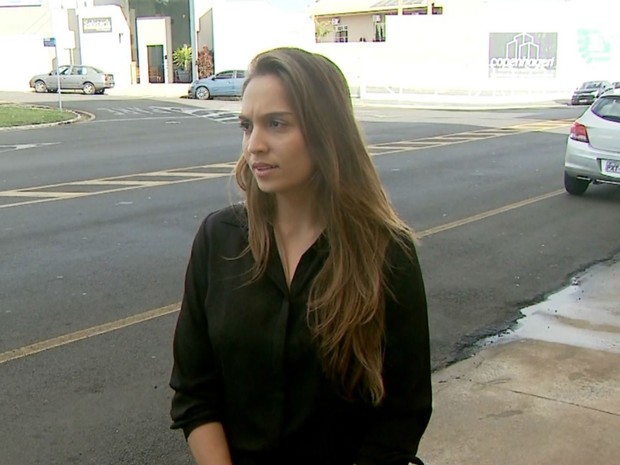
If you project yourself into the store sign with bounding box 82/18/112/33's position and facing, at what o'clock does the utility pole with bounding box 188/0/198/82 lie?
The utility pole is roughly at 10 o'clock from the store sign.

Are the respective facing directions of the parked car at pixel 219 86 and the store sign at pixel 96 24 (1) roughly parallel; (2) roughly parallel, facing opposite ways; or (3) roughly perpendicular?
roughly perpendicular

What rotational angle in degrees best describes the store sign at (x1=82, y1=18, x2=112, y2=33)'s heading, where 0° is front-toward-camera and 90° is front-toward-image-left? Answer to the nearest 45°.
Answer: approximately 0°

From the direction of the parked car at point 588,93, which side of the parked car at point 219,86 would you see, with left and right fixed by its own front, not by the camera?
back

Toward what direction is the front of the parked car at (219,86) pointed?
to the viewer's left

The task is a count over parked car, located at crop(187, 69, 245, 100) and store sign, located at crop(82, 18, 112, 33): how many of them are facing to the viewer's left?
1

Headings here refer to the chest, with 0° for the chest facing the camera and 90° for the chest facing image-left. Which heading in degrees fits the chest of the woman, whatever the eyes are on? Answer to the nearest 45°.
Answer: approximately 45°

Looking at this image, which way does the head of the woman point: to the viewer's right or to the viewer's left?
to the viewer's left

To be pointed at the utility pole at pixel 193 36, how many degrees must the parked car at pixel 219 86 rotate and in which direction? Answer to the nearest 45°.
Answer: approximately 90° to its right

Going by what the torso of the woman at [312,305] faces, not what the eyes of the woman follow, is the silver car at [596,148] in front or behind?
behind

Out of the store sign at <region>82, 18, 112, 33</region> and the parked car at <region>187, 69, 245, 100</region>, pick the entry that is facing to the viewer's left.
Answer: the parked car

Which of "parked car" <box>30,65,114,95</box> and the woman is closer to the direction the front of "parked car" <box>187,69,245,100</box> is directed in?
the parked car

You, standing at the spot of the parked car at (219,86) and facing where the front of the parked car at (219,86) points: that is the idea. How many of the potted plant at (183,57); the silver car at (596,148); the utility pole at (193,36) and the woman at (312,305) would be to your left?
2
